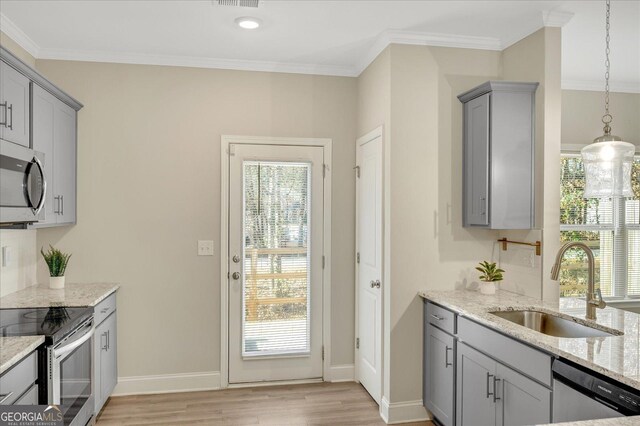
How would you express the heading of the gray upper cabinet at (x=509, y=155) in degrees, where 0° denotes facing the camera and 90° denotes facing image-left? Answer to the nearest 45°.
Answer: approximately 45°

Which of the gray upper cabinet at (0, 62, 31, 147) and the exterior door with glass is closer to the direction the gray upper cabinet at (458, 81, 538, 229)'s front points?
the gray upper cabinet

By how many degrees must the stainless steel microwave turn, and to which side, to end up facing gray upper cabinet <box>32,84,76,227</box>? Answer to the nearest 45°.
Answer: approximately 135° to its left

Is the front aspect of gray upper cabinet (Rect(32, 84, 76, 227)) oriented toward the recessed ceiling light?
yes

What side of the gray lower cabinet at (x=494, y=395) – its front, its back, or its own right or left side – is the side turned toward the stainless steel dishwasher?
left

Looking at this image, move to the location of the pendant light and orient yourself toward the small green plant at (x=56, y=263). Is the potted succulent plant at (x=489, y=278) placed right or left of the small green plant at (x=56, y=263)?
right

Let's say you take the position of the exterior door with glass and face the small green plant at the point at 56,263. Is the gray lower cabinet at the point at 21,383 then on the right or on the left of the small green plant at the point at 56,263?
left

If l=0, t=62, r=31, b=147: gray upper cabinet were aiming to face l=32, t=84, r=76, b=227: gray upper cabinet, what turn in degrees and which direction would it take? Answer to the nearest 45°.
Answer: approximately 135° to its left

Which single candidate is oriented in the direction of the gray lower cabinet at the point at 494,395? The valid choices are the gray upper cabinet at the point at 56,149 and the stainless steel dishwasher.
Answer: the gray upper cabinet
